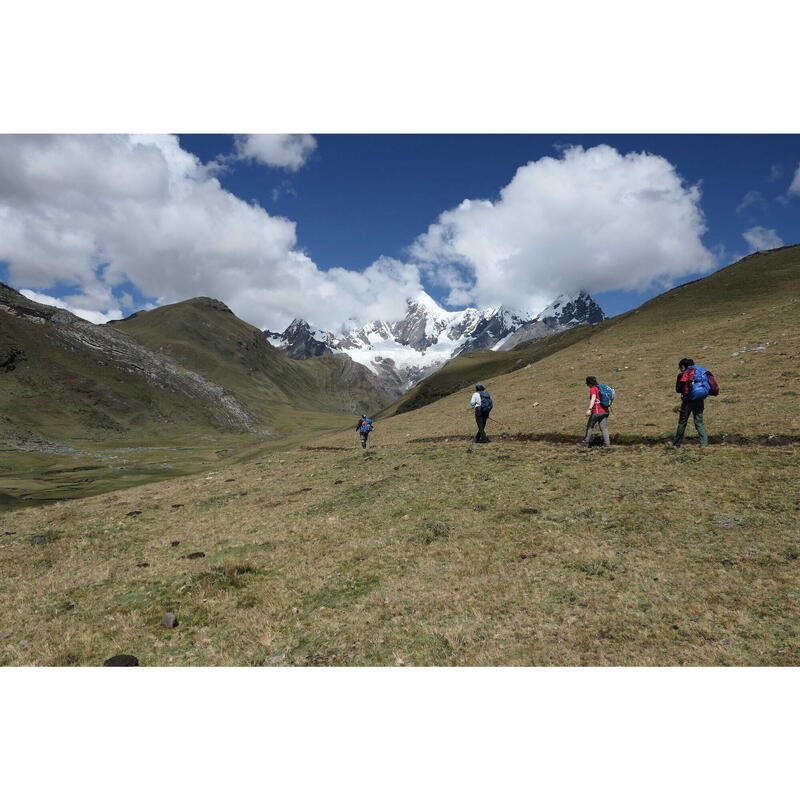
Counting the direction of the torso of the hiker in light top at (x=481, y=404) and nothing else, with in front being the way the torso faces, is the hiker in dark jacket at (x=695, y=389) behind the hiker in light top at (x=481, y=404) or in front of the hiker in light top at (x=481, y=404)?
behind

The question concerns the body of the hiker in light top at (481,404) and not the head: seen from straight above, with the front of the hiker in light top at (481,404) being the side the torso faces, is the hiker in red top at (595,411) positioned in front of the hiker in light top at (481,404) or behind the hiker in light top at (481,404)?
behind

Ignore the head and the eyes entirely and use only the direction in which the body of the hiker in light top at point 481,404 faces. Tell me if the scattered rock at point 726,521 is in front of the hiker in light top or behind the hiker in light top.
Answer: behind

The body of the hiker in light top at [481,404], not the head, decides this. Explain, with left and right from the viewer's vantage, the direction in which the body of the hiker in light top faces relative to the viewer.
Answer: facing away from the viewer and to the left of the viewer

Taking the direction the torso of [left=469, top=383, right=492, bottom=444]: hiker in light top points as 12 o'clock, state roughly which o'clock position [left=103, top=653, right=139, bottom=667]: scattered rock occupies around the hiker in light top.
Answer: The scattered rock is roughly at 8 o'clock from the hiker in light top.

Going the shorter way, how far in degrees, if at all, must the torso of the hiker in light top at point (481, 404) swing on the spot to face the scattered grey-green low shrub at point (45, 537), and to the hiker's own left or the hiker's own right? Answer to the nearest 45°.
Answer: approximately 90° to the hiker's own left

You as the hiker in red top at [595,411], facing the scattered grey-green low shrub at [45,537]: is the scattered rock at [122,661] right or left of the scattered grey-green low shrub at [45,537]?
left

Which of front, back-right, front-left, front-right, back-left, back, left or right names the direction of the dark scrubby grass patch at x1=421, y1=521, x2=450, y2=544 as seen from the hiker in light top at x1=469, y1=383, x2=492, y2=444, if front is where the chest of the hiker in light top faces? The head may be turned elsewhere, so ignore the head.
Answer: back-left
